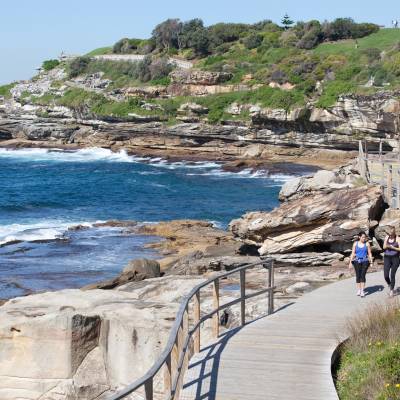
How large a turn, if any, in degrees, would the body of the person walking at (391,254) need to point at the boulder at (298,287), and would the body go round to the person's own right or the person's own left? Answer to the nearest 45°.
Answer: approximately 135° to the person's own right

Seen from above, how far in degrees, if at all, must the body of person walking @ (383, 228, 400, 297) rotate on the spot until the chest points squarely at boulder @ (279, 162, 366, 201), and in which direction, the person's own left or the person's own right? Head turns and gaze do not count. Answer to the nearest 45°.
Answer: approximately 180°

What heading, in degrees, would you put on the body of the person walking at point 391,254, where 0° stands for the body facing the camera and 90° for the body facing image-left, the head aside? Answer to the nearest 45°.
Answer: approximately 0°

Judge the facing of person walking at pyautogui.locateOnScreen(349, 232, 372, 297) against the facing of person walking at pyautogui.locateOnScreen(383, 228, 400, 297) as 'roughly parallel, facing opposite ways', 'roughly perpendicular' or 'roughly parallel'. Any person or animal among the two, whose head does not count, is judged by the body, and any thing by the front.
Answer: roughly parallel

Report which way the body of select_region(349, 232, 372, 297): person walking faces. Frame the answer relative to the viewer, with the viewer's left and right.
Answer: facing the viewer

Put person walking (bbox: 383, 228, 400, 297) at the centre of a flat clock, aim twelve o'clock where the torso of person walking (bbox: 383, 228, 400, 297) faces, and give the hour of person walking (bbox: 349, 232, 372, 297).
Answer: person walking (bbox: 349, 232, 372, 297) is roughly at 3 o'clock from person walking (bbox: 383, 228, 400, 297).

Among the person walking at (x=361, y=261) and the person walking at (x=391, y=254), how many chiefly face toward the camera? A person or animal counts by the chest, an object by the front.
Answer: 2

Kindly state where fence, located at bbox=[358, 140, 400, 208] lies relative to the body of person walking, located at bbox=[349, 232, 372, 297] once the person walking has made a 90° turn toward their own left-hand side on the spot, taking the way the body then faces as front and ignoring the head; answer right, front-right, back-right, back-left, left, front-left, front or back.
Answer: left

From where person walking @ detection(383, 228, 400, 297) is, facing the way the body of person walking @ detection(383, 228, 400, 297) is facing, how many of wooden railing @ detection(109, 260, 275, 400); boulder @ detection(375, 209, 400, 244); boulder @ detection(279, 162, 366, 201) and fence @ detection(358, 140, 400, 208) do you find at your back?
3

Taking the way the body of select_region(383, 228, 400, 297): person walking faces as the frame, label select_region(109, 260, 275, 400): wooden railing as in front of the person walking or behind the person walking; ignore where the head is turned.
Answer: in front
